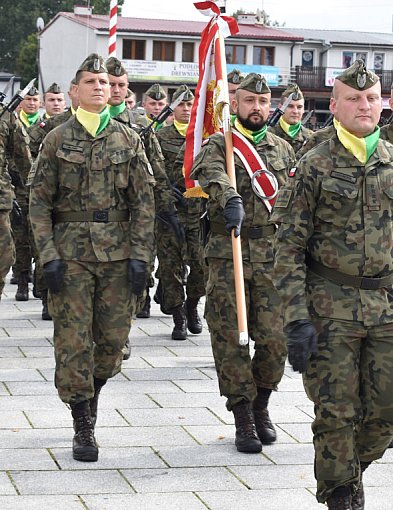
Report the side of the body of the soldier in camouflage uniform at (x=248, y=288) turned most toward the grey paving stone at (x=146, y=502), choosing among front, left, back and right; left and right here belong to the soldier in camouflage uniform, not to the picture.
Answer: front

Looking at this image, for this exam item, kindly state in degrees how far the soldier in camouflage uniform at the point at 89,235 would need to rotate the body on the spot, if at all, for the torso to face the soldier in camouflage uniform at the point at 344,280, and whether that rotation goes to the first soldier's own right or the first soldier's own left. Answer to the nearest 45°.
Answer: approximately 45° to the first soldier's own left

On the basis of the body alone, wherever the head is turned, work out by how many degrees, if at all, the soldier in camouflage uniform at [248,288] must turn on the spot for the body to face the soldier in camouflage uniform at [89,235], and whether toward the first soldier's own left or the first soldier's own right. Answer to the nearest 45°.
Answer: approximately 90° to the first soldier's own right

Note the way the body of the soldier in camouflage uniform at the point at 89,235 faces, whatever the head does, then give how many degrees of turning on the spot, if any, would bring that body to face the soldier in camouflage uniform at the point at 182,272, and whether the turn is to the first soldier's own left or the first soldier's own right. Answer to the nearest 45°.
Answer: approximately 180°

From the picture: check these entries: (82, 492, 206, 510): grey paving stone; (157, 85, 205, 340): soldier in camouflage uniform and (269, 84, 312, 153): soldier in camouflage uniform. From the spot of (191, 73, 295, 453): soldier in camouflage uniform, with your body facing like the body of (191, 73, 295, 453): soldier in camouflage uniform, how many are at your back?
2

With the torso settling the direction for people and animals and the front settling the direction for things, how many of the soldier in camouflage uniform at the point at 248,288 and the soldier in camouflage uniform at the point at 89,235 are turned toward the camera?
2

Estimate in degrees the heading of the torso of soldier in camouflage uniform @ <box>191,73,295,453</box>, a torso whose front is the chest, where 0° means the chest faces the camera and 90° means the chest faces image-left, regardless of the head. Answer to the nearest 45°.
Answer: approximately 0°

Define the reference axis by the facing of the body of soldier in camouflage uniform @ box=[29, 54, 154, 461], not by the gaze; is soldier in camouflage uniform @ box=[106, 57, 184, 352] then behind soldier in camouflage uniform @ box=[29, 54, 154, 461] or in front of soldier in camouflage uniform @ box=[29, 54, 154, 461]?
behind
